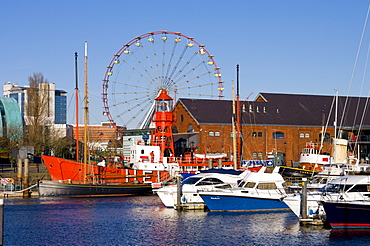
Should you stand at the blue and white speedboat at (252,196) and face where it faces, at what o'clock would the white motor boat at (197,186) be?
The white motor boat is roughly at 1 o'clock from the blue and white speedboat.

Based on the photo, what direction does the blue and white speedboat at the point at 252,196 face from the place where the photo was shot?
facing to the left of the viewer

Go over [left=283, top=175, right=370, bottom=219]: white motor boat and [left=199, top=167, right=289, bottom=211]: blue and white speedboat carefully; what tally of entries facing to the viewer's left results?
2

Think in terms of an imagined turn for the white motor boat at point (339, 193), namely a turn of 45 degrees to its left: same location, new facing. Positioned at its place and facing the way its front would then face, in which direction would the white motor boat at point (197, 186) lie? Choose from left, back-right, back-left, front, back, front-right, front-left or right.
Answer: right

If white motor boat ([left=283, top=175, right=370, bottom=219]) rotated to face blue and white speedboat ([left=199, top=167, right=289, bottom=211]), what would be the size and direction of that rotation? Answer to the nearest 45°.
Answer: approximately 45° to its right

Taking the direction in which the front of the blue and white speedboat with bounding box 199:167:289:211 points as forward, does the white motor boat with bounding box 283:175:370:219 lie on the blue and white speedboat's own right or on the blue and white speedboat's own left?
on the blue and white speedboat's own left

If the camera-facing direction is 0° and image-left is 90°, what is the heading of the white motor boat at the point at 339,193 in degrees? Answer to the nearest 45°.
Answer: approximately 90°
